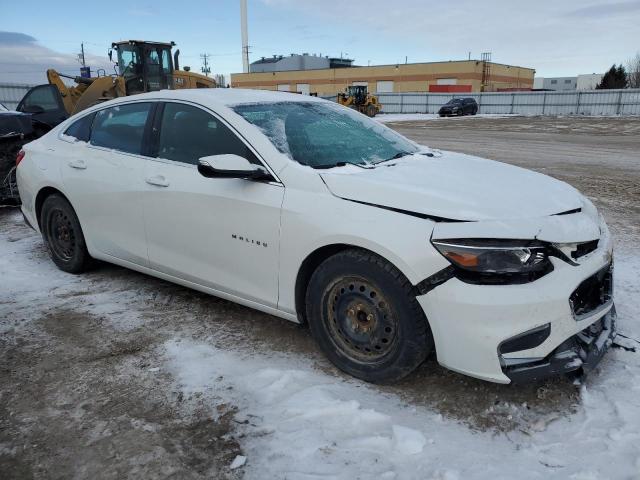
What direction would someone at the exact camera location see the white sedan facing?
facing the viewer and to the right of the viewer

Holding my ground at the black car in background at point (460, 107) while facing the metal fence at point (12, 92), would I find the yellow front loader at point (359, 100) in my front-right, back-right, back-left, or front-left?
front-right

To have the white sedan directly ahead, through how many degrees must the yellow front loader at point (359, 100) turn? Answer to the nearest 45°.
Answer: approximately 45° to its left

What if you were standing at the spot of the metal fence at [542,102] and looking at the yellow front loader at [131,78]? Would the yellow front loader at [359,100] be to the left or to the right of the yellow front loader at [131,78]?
right

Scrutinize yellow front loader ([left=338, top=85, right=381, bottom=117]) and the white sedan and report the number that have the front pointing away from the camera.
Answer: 0

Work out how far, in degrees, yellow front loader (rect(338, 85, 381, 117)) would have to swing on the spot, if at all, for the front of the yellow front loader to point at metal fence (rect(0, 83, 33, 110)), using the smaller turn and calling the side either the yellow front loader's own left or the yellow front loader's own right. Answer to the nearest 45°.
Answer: approximately 90° to the yellow front loader's own right

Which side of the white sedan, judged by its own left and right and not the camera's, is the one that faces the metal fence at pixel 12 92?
back

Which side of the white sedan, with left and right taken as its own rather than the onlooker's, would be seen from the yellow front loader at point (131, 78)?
back

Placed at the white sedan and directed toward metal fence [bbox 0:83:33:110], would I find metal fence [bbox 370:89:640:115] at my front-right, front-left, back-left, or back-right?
front-right

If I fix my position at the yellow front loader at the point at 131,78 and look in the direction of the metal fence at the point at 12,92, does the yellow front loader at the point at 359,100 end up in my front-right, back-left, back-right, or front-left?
front-right

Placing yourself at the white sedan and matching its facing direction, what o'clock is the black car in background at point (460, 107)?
The black car in background is roughly at 8 o'clock from the white sedan.

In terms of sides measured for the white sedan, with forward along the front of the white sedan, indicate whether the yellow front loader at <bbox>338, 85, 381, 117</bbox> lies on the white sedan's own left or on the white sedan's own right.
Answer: on the white sedan's own left
